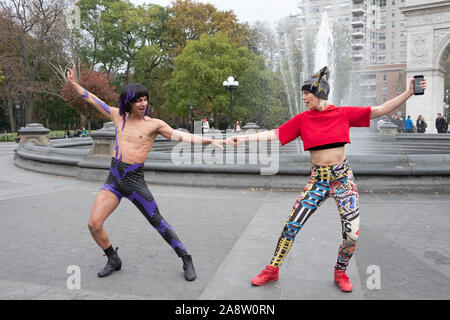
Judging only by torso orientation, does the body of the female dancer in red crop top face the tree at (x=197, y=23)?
no

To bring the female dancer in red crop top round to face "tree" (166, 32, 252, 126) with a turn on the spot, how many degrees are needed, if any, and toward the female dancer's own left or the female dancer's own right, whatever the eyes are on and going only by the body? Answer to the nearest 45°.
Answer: approximately 180°

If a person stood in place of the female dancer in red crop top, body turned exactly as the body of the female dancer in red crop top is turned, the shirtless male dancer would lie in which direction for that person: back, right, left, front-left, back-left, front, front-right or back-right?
right

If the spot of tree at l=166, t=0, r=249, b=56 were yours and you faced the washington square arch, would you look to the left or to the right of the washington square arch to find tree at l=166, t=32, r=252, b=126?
right

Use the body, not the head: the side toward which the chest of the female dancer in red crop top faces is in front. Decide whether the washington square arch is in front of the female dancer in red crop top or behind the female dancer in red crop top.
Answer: behind

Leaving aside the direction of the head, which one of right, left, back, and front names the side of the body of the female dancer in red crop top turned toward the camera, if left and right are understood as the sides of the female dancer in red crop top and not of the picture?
front

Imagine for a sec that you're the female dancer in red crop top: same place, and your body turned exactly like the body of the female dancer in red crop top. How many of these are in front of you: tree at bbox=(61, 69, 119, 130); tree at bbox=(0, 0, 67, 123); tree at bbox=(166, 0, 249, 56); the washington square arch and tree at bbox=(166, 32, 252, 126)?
0

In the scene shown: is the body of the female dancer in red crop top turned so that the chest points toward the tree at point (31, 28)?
no

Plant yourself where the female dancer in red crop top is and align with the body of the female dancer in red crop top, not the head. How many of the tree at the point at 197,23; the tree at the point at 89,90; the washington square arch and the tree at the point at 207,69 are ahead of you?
0

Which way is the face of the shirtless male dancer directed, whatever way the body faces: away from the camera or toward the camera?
toward the camera

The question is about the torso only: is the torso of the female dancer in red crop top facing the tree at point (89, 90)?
no

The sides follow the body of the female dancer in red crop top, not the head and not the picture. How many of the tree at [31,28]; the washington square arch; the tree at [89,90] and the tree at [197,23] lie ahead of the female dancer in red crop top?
0
